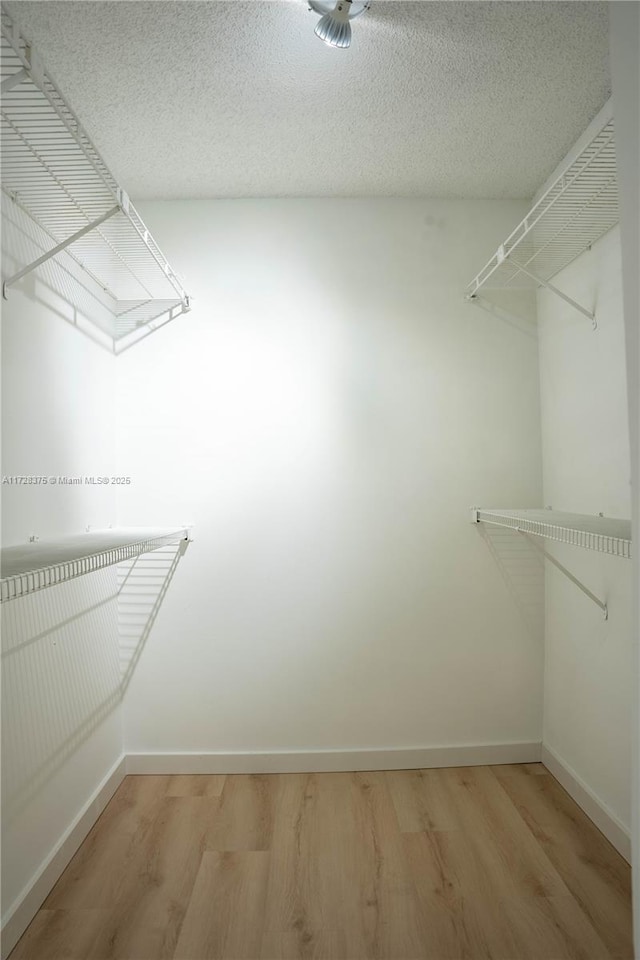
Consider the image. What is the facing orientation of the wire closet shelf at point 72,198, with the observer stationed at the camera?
facing to the right of the viewer

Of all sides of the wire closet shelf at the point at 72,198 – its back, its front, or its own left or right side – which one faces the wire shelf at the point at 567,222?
front

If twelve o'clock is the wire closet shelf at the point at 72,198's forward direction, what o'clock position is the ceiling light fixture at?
The ceiling light fixture is roughly at 1 o'clock from the wire closet shelf.

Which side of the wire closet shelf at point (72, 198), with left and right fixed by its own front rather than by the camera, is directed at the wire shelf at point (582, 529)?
front
